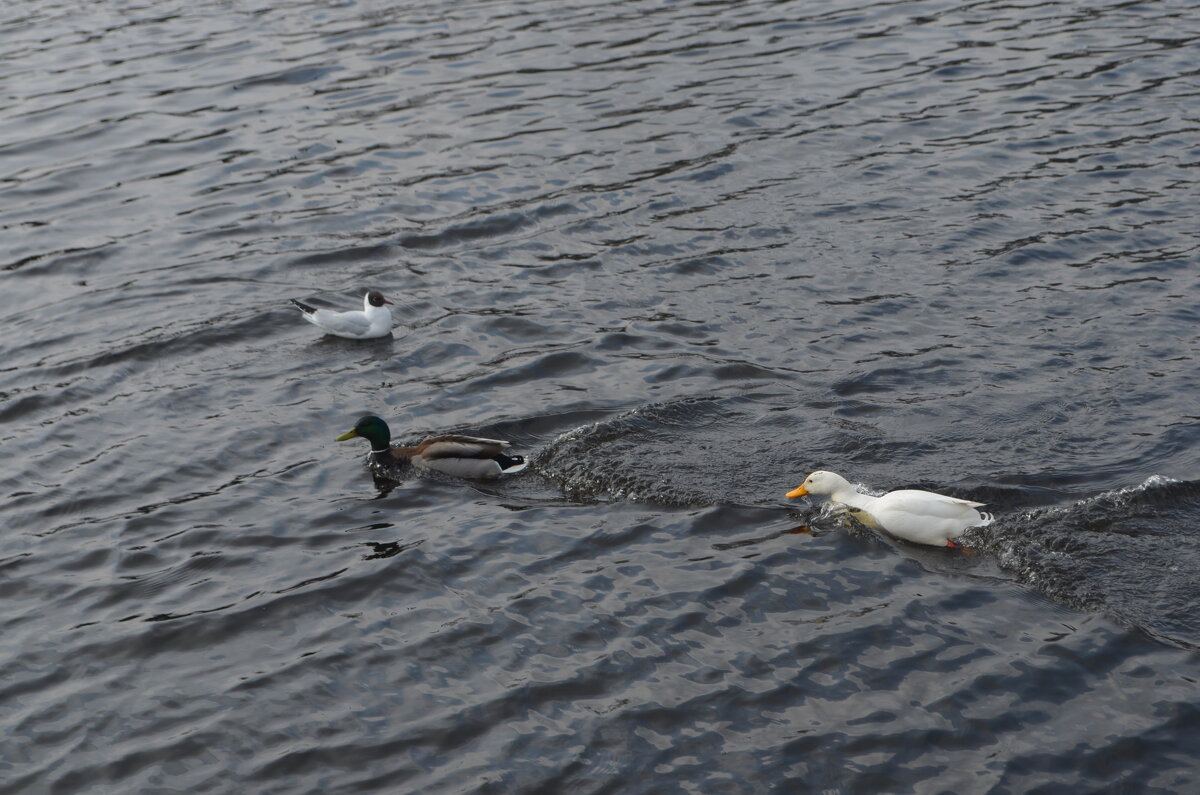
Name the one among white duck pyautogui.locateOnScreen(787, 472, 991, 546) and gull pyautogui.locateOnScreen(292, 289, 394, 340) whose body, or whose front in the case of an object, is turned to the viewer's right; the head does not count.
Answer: gull pyautogui.locateOnScreen(292, 289, 394, 340)

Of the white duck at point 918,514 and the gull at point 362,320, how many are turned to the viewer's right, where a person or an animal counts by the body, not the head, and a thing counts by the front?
1

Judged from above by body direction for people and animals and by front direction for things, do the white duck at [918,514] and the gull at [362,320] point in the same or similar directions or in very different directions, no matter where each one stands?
very different directions

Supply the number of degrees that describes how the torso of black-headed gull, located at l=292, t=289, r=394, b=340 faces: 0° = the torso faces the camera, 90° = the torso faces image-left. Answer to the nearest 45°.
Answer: approximately 270°

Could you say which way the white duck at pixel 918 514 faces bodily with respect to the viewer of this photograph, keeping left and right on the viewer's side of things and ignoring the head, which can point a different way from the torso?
facing to the left of the viewer

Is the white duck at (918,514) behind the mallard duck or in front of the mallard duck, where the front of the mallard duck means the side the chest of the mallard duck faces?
behind

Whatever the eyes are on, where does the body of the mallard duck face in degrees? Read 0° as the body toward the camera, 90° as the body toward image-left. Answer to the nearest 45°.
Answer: approximately 90°

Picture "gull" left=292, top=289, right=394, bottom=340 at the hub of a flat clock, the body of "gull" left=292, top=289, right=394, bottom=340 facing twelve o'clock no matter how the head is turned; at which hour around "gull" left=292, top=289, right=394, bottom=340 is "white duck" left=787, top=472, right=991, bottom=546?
"white duck" left=787, top=472, right=991, bottom=546 is roughly at 2 o'clock from "gull" left=292, top=289, right=394, bottom=340.

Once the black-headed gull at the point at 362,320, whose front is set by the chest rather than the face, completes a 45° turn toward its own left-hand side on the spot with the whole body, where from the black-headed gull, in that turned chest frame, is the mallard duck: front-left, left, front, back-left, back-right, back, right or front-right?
back-right

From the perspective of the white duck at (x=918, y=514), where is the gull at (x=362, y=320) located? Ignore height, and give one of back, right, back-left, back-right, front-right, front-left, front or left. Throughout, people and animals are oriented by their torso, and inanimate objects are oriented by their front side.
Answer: front-right
